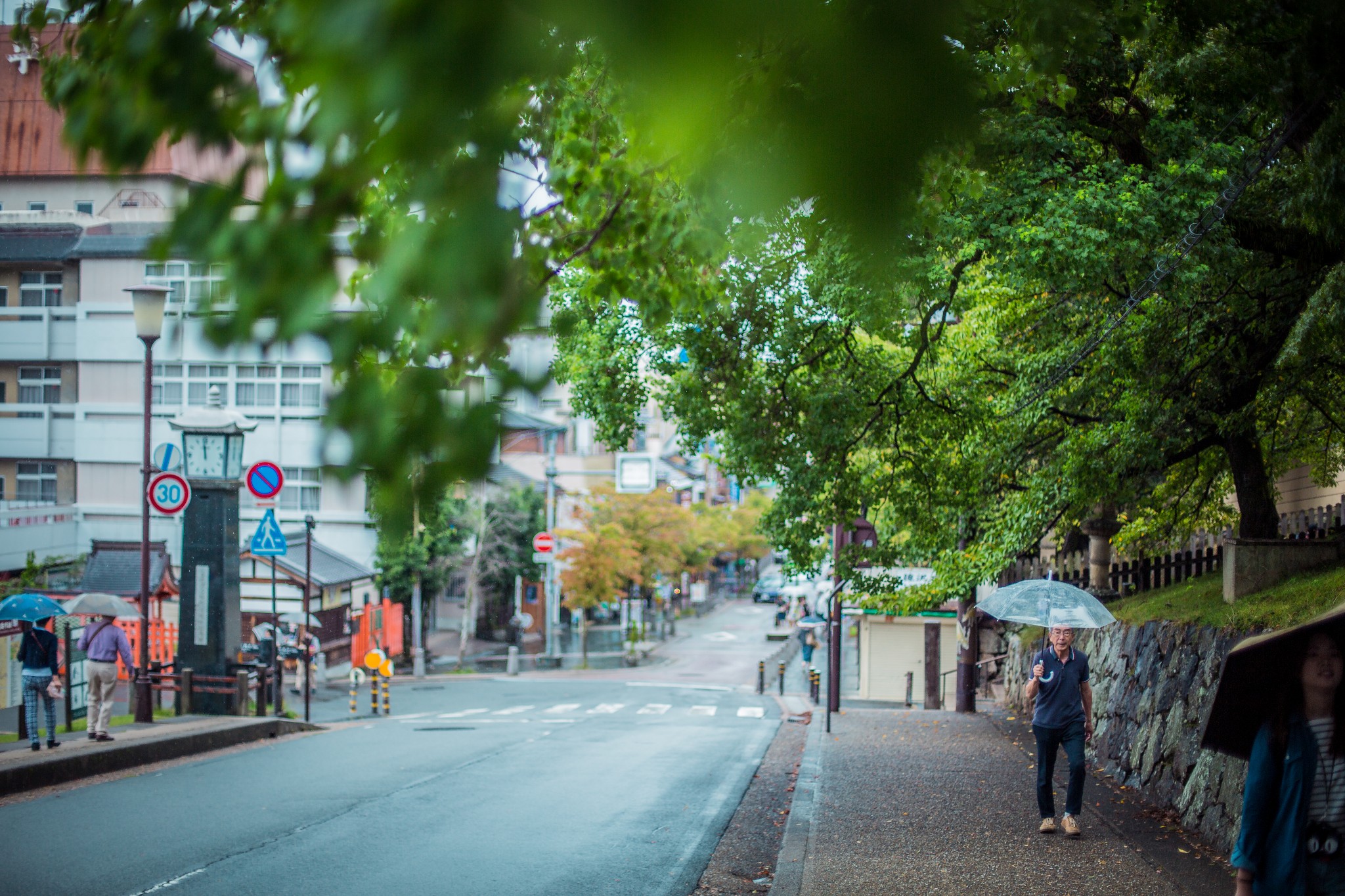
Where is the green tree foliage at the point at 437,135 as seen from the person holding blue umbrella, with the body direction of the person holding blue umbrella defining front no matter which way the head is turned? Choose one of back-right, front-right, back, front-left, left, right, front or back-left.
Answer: back

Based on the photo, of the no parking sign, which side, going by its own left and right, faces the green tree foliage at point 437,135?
front

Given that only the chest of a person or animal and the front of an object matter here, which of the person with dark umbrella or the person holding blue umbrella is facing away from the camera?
the person holding blue umbrella

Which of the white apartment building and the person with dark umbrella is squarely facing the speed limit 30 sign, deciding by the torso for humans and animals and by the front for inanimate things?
the white apartment building

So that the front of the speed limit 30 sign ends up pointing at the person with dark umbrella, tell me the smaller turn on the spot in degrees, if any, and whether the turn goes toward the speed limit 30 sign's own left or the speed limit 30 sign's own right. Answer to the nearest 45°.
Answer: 0° — it already faces them

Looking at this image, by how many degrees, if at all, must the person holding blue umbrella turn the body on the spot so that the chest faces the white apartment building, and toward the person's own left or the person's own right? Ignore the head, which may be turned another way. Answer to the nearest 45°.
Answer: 0° — they already face it

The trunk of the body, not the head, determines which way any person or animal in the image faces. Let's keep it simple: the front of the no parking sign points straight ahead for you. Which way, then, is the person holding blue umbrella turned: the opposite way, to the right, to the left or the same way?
the opposite way

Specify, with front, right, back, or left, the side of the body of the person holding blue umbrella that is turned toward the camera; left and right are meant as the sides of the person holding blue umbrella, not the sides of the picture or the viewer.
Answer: back

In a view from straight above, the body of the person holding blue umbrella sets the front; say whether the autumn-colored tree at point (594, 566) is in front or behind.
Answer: in front
